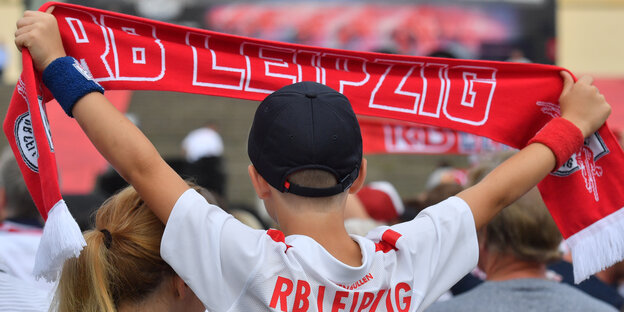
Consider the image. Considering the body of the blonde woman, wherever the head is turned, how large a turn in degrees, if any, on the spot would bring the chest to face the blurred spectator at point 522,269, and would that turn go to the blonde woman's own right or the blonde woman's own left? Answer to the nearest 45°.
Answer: approximately 45° to the blonde woman's own right

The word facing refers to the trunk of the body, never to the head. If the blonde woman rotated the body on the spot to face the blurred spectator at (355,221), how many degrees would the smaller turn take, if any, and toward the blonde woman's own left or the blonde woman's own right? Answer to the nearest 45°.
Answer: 0° — they already face them

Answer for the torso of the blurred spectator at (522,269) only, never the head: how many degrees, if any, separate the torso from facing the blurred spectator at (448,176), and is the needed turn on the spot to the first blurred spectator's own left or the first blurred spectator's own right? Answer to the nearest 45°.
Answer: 0° — they already face them

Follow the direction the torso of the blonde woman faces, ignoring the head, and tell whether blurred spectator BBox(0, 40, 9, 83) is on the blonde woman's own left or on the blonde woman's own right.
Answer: on the blonde woman's own left

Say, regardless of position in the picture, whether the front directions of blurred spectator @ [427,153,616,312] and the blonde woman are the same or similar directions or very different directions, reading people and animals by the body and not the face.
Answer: same or similar directions

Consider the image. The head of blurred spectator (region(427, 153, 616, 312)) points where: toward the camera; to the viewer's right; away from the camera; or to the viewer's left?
away from the camera

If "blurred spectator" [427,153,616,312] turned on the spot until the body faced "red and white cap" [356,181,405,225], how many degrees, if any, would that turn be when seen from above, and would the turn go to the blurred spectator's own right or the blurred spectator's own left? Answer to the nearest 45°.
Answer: approximately 45° to the blurred spectator's own left

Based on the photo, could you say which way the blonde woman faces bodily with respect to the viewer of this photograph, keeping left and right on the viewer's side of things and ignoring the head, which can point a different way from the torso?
facing away from the viewer and to the right of the viewer

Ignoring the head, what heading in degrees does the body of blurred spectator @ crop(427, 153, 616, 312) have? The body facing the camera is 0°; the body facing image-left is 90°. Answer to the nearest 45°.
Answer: approximately 180°

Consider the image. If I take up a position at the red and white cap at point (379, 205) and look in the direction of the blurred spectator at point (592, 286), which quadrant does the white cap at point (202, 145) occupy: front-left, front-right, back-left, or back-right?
back-left

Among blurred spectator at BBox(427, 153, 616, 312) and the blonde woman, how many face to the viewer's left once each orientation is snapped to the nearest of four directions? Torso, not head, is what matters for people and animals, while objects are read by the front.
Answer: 0

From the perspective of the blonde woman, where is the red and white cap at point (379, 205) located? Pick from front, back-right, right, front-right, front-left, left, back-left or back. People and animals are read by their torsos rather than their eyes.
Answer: front

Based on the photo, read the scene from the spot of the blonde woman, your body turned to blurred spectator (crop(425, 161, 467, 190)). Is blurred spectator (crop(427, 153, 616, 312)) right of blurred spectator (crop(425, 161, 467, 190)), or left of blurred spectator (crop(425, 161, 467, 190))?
right

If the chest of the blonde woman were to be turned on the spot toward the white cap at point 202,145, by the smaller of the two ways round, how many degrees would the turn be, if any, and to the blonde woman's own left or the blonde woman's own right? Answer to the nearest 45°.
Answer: approximately 45° to the blonde woman's own left
